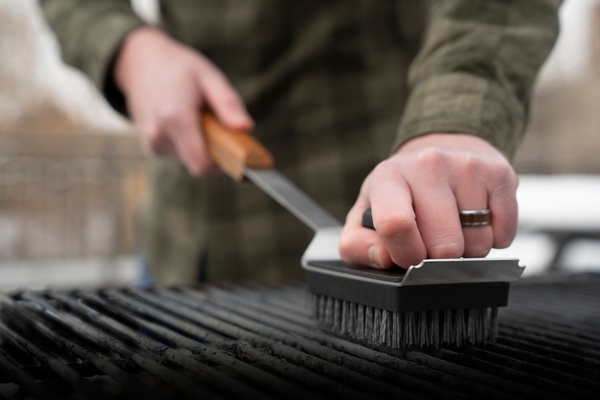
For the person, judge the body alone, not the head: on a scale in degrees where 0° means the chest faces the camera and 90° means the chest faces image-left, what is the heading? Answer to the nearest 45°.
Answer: approximately 0°
